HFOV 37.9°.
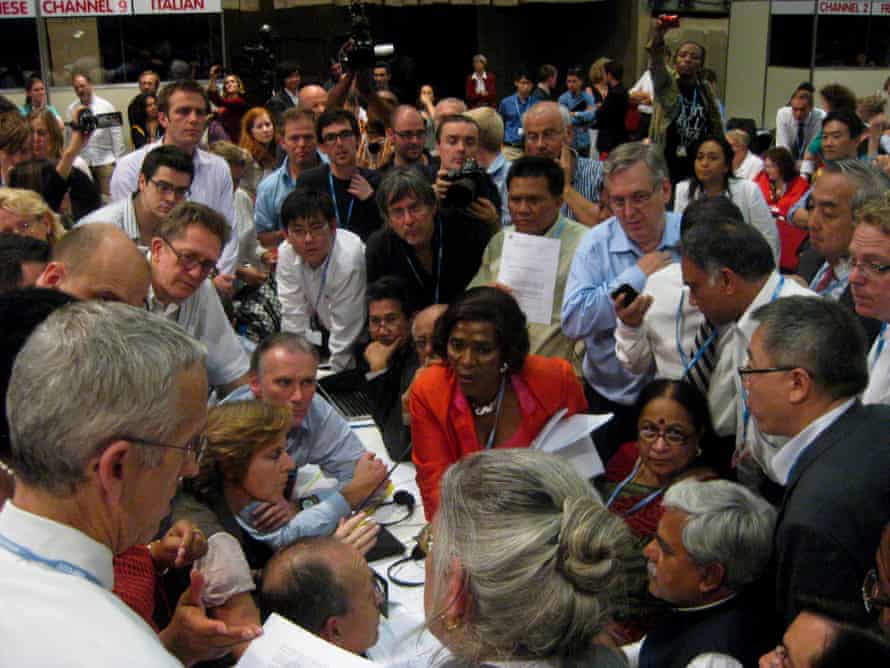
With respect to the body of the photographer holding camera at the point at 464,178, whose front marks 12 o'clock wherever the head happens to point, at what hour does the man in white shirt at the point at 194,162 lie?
The man in white shirt is roughly at 4 o'clock from the photographer holding camera.

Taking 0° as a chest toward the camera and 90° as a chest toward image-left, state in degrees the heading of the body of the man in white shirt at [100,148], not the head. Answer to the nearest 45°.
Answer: approximately 45°

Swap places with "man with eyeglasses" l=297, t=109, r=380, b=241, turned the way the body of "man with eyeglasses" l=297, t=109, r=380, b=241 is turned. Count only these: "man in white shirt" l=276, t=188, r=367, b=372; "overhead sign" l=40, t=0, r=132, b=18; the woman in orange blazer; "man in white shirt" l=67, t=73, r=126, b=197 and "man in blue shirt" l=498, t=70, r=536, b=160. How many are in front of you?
2

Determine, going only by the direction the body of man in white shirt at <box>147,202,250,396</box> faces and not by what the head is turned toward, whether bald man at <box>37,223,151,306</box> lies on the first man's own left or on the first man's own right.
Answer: on the first man's own right

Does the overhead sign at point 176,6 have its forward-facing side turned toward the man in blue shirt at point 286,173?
yes

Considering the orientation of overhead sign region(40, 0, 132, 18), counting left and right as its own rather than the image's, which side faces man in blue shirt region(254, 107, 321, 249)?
front

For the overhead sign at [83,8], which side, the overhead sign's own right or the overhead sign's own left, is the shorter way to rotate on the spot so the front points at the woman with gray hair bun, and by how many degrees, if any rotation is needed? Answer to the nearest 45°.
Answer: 0° — it already faces them

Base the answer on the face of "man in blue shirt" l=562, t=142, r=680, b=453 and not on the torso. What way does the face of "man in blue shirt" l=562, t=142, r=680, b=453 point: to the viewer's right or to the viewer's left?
to the viewer's left

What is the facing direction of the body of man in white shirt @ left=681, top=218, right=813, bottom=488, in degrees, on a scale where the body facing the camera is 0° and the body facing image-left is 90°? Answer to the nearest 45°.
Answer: approximately 90°

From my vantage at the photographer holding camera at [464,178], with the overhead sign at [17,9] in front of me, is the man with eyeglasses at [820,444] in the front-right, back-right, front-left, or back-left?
back-left

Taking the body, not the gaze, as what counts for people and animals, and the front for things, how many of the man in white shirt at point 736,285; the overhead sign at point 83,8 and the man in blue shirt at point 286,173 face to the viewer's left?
1

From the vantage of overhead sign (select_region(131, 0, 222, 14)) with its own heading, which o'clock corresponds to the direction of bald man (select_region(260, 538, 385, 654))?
The bald man is roughly at 12 o'clock from the overhead sign.
